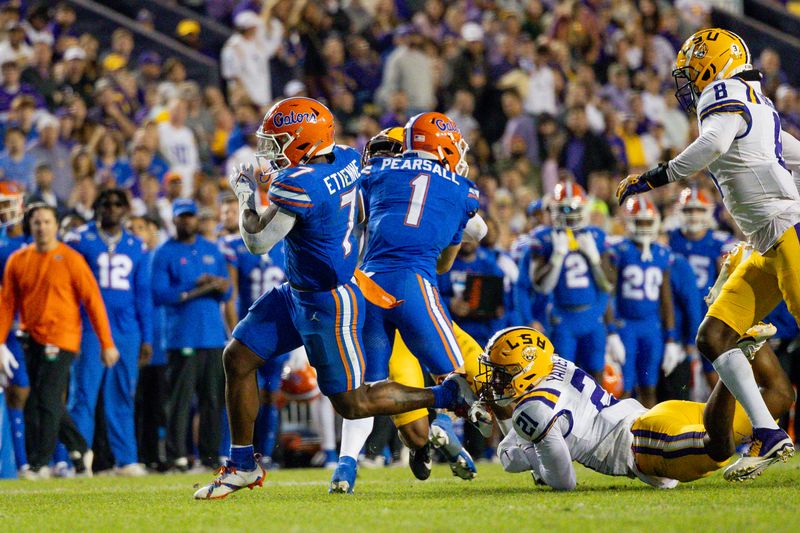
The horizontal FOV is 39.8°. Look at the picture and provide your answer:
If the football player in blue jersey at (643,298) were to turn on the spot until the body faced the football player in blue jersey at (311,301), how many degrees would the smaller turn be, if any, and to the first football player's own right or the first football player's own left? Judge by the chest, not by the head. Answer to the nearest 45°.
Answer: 0° — they already face them

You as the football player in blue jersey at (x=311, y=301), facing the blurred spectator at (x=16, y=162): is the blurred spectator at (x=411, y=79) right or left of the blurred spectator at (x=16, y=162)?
right

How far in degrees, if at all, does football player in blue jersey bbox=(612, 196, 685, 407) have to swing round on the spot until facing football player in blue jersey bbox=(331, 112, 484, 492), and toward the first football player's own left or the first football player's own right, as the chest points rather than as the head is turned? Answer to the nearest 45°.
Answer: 0° — they already face them

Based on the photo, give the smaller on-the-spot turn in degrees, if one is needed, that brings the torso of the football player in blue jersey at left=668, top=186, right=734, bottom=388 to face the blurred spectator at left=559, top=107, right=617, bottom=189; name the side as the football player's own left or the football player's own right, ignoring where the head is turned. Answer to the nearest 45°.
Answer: approximately 135° to the football player's own right

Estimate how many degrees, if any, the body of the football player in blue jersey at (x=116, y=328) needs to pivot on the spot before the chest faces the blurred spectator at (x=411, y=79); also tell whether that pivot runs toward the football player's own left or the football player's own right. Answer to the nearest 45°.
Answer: approximately 135° to the football player's own left

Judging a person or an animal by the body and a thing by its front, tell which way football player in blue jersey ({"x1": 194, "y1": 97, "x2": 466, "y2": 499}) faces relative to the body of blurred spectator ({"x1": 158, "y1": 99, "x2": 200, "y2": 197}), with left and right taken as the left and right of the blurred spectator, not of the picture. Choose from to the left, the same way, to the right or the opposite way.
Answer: to the right

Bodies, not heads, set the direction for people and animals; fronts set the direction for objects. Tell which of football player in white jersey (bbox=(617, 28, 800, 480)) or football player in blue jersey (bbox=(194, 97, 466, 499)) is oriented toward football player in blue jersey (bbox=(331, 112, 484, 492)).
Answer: the football player in white jersey

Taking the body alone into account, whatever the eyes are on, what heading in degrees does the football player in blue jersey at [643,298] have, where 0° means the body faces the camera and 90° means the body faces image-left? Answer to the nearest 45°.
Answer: approximately 0°

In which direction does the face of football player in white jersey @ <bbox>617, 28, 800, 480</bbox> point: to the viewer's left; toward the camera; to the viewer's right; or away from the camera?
to the viewer's left
